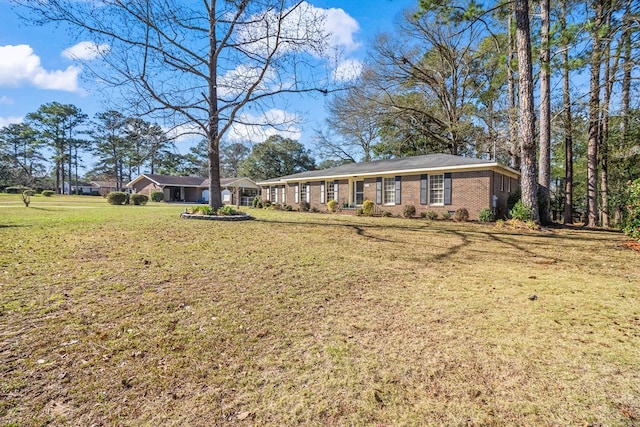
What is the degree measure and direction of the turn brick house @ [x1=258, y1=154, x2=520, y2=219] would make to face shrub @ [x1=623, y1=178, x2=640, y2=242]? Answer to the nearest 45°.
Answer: approximately 90° to its left

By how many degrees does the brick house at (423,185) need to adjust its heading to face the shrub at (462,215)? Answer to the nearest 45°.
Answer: approximately 90° to its left

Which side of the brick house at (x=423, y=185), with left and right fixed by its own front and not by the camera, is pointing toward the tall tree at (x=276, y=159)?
right

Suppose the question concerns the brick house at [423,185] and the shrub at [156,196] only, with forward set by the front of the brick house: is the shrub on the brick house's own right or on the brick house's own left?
on the brick house's own right

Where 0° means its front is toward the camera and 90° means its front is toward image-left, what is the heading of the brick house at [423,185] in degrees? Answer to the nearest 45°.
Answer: approximately 45°

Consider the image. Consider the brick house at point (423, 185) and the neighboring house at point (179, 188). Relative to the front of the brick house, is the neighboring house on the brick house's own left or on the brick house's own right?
on the brick house's own right

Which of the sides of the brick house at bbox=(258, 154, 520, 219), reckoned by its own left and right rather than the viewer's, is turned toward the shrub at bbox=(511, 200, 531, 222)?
left
